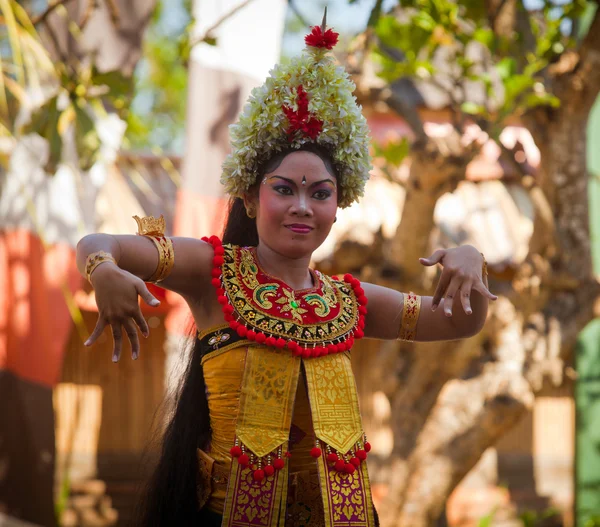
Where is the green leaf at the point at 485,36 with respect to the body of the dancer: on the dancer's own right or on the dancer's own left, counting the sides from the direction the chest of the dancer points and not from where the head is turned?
on the dancer's own left

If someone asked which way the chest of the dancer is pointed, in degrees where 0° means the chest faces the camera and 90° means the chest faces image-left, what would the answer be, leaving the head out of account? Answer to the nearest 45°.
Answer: approximately 315°

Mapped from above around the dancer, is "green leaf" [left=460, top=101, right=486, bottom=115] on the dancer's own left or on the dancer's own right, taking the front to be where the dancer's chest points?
on the dancer's own left
